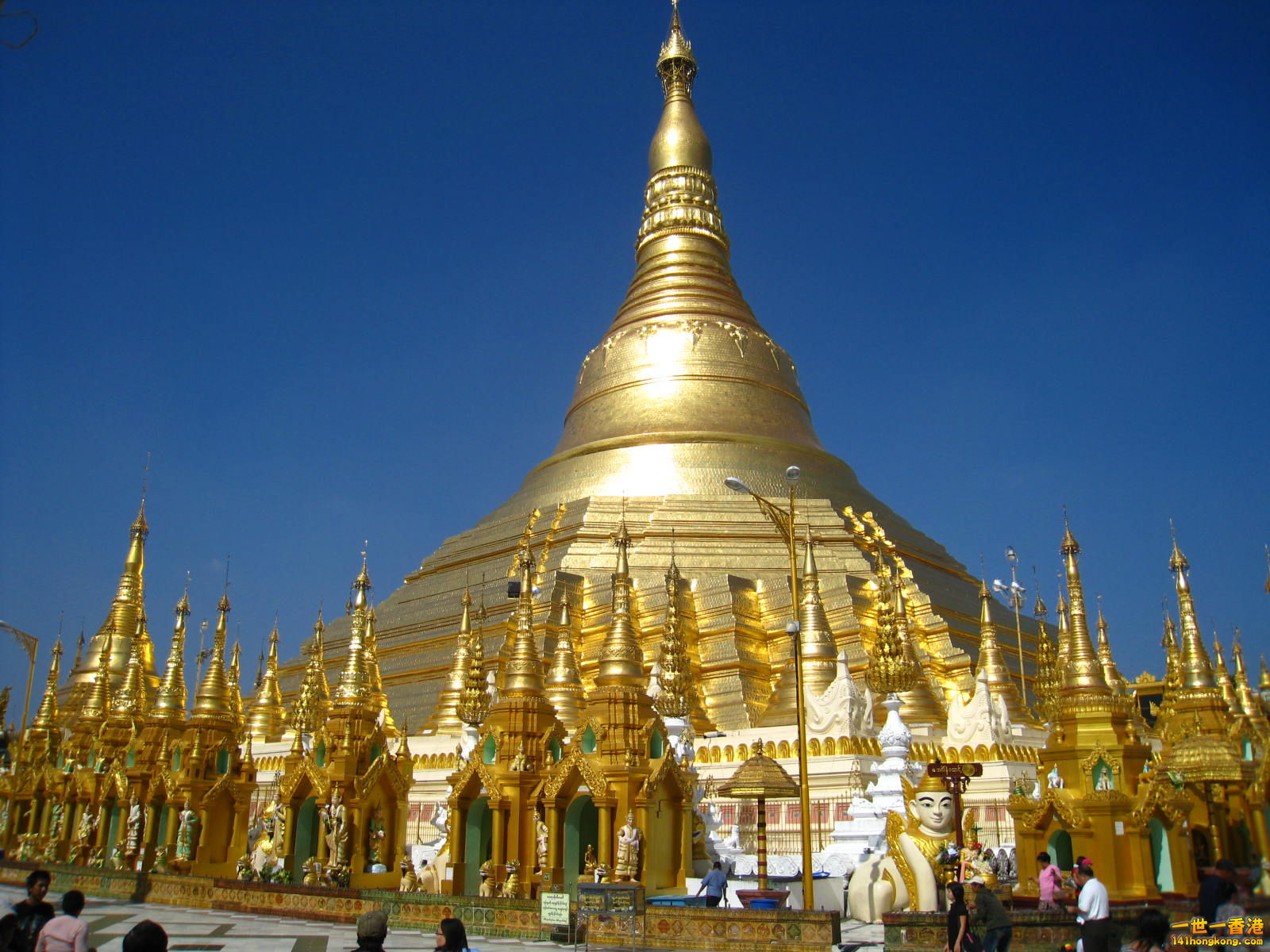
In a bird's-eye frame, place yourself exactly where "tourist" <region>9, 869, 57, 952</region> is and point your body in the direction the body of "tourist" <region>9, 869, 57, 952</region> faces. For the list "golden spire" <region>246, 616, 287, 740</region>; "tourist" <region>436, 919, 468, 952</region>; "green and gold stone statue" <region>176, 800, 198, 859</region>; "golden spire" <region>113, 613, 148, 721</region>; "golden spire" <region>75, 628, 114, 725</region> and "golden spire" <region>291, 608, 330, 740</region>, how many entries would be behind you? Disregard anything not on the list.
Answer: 5

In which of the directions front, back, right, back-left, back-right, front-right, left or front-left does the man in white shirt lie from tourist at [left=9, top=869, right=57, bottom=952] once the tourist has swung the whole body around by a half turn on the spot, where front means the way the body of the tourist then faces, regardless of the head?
right

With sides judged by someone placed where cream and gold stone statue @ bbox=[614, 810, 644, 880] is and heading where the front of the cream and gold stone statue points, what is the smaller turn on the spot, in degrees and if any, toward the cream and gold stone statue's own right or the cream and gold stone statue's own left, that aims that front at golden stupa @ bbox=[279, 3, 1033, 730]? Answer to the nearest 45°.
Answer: approximately 180°

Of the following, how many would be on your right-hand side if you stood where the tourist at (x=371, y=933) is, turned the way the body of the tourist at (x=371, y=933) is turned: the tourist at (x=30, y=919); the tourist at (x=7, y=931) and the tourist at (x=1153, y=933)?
1

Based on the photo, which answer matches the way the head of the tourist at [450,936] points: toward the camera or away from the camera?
away from the camera

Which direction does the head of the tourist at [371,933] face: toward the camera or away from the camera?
away from the camera

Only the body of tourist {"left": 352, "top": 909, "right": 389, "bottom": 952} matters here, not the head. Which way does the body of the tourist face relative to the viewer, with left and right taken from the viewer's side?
facing away from the viewer

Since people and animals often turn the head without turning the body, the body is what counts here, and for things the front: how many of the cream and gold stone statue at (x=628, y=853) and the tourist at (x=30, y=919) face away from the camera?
0

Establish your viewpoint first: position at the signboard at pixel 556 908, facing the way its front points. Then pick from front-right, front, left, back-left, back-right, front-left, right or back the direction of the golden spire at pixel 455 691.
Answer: back

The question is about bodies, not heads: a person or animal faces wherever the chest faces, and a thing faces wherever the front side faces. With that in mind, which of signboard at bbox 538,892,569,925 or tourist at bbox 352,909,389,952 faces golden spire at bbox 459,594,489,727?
the tourist

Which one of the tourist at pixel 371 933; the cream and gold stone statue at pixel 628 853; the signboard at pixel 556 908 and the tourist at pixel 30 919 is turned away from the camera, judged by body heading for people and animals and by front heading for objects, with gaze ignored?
the tourist at pixel 371 933

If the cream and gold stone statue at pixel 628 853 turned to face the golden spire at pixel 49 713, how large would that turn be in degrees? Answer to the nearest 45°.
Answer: approximately 135° to its right

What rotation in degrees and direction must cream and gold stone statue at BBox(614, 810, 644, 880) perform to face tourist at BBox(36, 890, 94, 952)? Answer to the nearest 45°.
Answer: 0° — it already faces them

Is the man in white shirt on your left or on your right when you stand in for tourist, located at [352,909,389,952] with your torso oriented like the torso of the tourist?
on your right

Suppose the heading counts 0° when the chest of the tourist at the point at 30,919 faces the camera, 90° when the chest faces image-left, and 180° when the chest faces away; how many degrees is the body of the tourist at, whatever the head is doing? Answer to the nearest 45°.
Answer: approximately 0°
